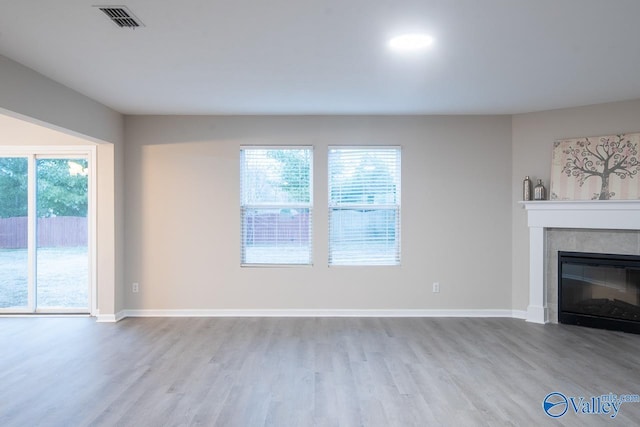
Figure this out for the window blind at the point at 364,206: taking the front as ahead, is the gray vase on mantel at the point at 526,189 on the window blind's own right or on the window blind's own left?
on the window blind's own left

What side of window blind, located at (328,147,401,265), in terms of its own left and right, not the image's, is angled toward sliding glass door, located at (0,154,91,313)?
right

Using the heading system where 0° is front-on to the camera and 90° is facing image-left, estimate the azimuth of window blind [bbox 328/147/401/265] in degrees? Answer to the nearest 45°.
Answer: approximately 0°

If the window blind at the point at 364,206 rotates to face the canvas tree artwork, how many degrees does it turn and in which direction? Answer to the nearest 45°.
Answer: approximately 90° to its left

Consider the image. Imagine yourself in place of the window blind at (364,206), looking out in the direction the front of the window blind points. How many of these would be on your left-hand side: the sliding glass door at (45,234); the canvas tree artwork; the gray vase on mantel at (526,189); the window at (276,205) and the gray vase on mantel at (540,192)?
3

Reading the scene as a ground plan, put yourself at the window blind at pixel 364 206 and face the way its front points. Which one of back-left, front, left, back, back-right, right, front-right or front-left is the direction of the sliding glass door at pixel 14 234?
right

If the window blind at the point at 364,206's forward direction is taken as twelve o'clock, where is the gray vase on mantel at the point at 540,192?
The gray vase on mantel is roughly at 9 o'clock from the window blind.
